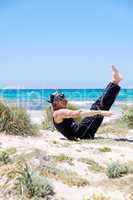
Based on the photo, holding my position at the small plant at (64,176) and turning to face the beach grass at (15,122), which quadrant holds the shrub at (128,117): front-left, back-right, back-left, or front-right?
front-right

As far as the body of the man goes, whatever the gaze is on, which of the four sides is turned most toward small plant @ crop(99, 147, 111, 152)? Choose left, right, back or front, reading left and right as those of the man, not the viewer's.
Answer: right

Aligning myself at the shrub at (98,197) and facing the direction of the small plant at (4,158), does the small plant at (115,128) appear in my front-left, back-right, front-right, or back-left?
front-right

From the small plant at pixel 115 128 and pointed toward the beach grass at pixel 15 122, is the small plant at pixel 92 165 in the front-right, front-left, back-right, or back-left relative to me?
front-left

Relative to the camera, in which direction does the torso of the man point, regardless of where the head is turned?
to the viewer's right

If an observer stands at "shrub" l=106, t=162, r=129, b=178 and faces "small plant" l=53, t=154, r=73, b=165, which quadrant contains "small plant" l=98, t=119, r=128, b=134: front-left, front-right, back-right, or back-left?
front-right

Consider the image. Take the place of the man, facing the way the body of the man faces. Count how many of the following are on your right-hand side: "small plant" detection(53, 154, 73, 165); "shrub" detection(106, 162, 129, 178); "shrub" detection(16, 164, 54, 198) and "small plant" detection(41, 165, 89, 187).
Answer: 4

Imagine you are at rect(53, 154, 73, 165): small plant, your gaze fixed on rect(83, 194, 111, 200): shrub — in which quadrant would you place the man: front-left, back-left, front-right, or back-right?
back-left

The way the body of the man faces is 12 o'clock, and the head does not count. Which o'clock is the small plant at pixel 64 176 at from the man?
The small plant is roughly at 3 o'clock from the man.

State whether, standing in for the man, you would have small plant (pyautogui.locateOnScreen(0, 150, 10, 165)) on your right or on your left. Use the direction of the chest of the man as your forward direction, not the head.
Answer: on your right

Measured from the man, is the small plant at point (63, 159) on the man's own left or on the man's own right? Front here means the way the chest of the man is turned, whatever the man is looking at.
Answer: on the man's own right

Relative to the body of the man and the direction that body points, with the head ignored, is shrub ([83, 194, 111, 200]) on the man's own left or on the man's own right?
on the man's own right
